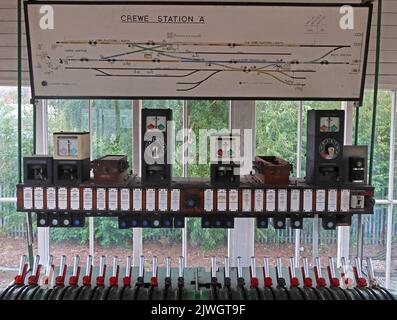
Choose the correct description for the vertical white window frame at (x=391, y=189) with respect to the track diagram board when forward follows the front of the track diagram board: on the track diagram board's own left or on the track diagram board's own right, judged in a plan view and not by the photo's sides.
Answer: on the track diagram board's own left

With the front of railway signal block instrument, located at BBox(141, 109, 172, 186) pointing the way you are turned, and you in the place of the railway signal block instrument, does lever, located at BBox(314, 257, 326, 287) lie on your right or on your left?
on your left

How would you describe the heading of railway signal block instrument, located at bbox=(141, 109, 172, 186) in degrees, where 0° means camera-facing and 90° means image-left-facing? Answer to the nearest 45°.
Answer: approximately 0°

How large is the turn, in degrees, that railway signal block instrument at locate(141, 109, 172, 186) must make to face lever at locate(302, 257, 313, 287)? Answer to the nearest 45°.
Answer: approximately 90° to its left

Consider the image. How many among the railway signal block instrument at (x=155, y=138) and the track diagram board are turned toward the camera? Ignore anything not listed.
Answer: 2

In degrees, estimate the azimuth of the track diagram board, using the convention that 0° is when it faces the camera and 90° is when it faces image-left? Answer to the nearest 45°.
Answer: approximately 0°

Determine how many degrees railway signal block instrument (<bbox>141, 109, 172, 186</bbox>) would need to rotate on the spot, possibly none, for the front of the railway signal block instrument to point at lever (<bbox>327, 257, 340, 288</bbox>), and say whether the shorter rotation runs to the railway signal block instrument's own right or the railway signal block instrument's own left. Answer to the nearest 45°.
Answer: approximately 90° to the railway signal block instrument's own left
